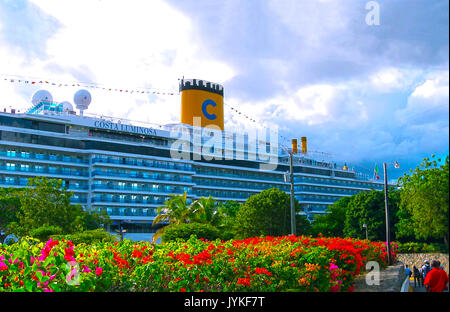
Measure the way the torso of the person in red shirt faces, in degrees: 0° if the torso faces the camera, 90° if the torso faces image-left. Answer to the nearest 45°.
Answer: approximately 180°

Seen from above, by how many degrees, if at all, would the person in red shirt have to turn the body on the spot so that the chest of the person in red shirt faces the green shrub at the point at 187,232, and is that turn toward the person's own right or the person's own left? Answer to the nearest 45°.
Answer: approximately 45° to the person's own left

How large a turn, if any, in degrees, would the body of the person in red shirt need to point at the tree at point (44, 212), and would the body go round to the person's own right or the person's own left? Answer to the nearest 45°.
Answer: approximately 45° to the person's own left

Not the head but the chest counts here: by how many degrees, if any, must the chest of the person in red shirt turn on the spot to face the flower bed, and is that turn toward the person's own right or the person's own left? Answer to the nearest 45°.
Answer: approximately 45° to the person's own left

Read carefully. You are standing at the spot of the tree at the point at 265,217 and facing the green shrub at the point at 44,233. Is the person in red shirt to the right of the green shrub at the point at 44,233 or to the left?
left

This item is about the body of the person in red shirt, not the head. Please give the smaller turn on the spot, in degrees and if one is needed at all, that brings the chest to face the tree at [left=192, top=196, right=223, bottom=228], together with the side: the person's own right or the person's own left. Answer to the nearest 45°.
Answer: approximately 45° to the person's own left

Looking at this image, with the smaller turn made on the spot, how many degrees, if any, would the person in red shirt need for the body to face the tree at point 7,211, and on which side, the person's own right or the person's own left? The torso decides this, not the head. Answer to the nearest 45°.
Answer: approximately 45° to the person's own left
